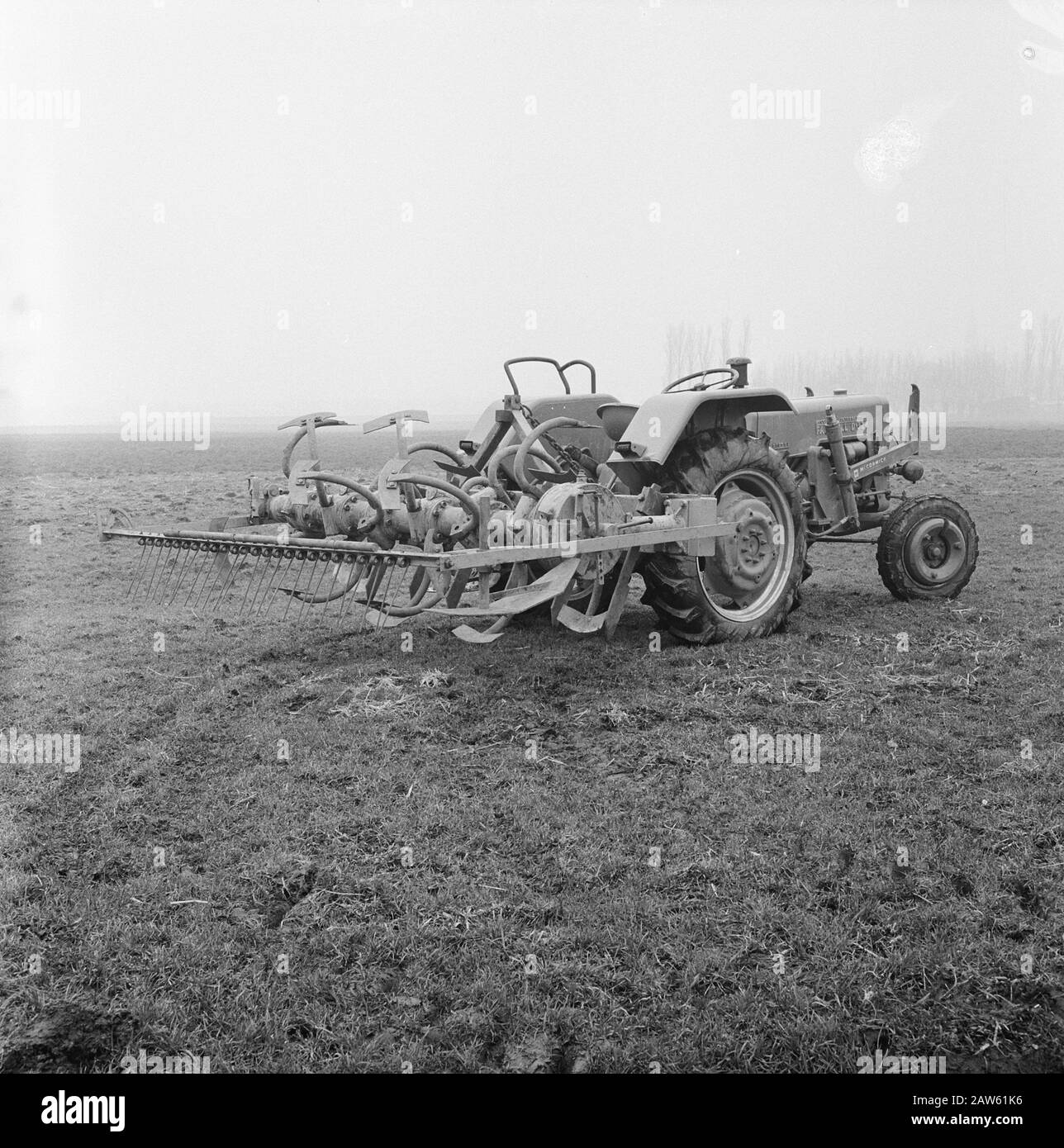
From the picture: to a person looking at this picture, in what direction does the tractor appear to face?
facing away from the viewer and to the right of the viewer
